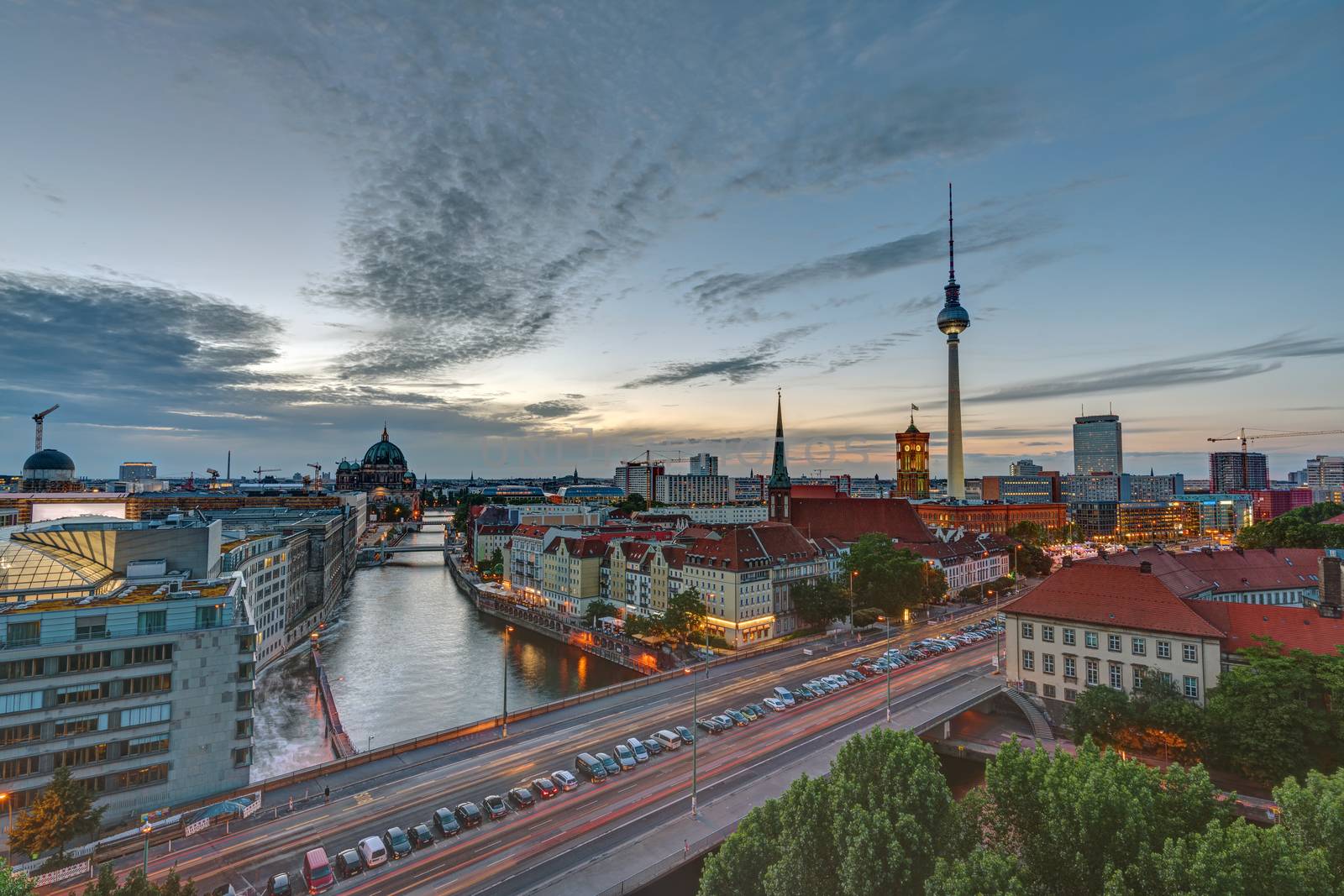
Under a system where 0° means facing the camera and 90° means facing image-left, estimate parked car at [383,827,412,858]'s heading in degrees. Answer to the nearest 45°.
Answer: approximately 315°

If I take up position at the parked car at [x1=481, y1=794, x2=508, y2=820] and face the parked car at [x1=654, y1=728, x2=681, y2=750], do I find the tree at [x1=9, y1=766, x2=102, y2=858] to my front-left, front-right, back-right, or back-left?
back-left

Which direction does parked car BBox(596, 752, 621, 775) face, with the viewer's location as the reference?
facing the viewer and to the right of the viewer

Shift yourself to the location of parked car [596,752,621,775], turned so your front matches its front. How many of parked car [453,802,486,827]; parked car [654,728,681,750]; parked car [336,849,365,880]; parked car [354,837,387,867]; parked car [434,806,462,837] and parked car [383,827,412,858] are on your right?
5

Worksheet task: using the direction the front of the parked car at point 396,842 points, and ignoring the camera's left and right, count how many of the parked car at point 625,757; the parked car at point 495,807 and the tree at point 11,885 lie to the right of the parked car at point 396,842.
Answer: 1

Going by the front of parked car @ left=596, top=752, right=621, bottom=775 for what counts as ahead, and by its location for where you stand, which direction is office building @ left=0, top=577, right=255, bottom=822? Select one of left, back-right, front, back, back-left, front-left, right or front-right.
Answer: back-right

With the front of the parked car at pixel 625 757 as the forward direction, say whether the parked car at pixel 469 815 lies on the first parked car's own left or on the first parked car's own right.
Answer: on the first parked car's own right

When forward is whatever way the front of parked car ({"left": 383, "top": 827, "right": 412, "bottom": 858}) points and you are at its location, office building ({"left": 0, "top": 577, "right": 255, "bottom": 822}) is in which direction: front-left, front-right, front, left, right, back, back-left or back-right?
back

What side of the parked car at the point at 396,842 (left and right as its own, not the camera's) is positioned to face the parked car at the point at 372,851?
right

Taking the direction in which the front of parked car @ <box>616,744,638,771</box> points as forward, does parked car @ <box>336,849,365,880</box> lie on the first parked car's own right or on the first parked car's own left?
on the first parked car's own right

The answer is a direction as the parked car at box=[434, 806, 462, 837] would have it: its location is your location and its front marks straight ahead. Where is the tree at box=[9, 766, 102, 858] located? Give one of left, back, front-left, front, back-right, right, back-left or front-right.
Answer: back-right

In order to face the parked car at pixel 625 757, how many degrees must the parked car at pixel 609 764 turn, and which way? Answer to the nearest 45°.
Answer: approximately 90° to its left

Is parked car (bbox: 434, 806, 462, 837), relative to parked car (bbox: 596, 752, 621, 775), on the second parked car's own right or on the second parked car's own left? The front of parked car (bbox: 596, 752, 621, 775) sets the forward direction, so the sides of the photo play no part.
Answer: on the second parked car's own right

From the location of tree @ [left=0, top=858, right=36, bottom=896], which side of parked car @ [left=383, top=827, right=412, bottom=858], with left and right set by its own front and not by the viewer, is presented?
right
